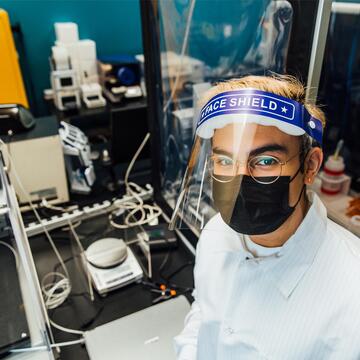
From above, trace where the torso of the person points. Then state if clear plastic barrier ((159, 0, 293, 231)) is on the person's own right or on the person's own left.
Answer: on the person's own right

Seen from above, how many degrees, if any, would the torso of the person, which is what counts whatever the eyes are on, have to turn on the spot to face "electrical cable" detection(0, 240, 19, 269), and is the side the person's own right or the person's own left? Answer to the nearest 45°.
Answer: approximately 45° to the person's own right

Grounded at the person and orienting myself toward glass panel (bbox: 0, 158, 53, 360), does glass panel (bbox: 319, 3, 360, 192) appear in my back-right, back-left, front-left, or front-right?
back-right

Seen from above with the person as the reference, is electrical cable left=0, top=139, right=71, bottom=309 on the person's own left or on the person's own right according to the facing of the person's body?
on the person's own right

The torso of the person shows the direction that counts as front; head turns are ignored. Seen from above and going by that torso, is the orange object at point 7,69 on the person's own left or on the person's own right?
on the person's own right

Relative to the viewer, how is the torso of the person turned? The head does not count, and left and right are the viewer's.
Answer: facing the viewer and to the left of the viewer

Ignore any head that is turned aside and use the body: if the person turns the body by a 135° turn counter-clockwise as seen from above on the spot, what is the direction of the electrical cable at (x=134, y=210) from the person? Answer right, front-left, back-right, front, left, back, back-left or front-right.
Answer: back-left

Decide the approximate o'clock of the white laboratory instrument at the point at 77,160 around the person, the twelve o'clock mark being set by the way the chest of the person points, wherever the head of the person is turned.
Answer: The white laboratory instrument is roughly at 3 o'clock from the person.
